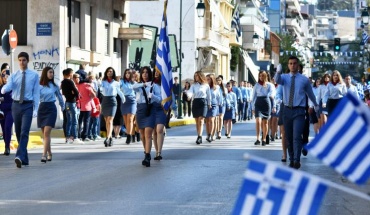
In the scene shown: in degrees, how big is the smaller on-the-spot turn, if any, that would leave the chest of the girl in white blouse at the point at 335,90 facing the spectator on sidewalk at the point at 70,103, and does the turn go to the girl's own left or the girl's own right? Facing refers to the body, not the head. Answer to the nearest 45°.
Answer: approximately 90° to the girl's own right

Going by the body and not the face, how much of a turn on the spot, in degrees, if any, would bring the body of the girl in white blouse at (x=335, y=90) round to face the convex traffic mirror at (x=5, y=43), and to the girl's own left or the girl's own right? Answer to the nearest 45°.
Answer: approximately 90° to the girl's own right

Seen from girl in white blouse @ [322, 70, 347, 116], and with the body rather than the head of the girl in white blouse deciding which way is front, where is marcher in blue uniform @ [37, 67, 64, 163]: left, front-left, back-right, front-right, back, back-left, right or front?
front-right

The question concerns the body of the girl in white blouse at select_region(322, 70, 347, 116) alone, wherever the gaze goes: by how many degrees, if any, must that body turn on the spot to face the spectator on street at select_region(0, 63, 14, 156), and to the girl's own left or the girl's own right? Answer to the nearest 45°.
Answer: approximately 45° to the girl's own right

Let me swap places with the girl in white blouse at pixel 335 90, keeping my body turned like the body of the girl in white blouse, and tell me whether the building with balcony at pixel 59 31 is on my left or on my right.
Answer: on my right

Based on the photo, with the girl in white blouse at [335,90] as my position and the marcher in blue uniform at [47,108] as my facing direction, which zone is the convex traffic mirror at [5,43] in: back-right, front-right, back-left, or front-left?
front-right

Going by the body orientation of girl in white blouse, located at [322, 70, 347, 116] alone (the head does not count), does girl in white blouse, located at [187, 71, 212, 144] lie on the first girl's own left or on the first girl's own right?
on the first girl's own right

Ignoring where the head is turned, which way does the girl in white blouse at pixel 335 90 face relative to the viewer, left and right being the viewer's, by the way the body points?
facing the viewer
